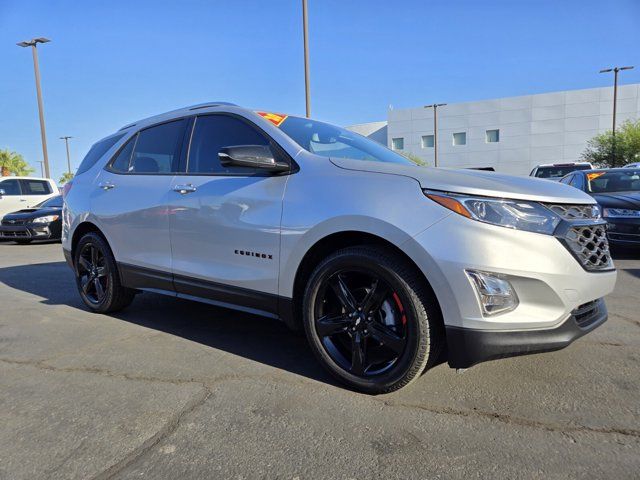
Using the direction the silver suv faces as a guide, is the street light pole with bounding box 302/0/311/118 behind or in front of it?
behind

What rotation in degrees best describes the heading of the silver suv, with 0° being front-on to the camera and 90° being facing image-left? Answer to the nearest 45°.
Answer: approximately 315°

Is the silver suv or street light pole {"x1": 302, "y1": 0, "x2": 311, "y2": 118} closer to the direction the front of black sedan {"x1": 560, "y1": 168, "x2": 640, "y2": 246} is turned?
the silver suv

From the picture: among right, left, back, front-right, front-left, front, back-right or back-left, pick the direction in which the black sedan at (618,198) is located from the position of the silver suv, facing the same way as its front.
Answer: left

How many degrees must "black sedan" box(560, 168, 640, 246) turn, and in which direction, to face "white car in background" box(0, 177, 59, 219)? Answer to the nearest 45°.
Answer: approximately 135° to its right

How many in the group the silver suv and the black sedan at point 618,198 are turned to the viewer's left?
0

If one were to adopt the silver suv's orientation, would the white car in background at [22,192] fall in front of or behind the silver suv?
behind

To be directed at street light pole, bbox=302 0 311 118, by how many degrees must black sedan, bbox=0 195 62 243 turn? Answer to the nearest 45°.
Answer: approximately 135° to its left
